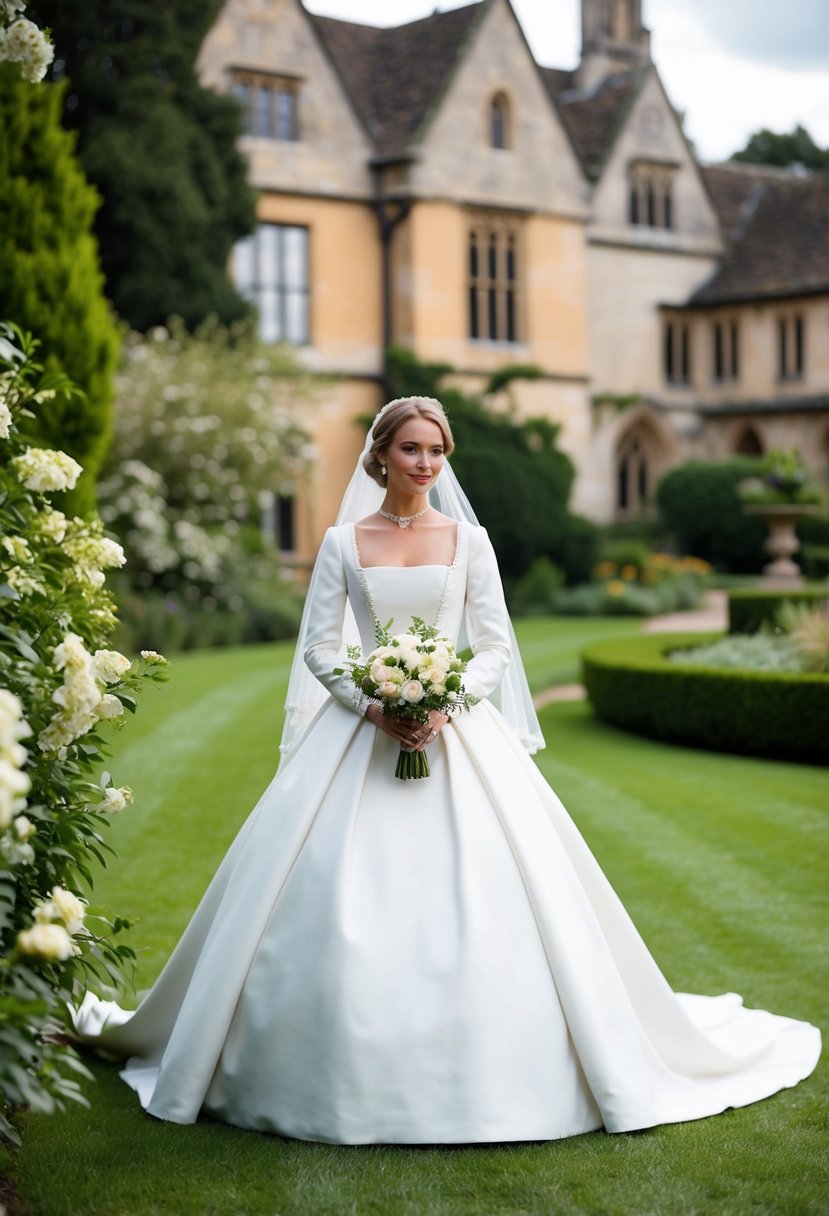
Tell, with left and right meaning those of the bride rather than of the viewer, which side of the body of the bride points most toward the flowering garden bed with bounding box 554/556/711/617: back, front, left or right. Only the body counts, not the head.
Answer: back

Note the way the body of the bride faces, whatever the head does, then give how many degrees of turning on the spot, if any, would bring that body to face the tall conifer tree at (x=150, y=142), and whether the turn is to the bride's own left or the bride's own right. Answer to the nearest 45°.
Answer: approximately 180°

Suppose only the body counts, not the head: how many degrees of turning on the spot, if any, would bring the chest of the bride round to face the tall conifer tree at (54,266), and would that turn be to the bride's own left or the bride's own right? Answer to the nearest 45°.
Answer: approximately 180°

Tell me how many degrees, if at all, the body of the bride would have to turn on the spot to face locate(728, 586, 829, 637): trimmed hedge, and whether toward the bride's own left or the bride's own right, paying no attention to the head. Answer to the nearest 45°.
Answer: approximately 180°

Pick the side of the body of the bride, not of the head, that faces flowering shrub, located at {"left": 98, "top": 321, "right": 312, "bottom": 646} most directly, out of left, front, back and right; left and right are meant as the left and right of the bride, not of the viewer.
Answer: back

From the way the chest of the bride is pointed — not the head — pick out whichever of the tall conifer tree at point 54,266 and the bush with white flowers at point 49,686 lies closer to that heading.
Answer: the bush with white flowers

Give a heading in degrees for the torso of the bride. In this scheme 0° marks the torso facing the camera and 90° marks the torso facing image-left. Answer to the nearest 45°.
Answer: approximately 0°

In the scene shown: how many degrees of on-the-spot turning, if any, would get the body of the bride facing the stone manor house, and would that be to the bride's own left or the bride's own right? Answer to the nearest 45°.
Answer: approximately 180°
